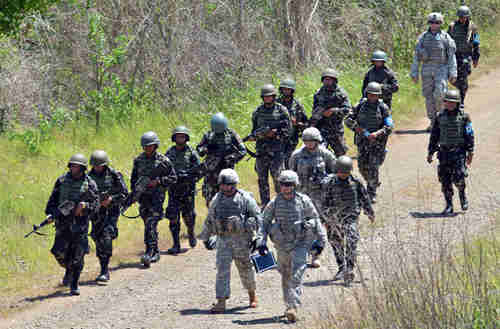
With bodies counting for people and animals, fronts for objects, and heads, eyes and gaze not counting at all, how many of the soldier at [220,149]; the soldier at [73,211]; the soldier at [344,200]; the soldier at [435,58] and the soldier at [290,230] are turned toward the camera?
5

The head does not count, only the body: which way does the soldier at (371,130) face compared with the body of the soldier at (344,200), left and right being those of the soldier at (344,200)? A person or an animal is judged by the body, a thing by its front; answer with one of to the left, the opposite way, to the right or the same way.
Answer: the same way

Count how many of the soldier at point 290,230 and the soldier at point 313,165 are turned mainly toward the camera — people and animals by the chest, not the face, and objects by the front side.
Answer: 2

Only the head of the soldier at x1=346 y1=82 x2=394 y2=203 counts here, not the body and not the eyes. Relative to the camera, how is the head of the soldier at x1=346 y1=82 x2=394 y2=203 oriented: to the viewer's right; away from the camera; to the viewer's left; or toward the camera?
toward the camera

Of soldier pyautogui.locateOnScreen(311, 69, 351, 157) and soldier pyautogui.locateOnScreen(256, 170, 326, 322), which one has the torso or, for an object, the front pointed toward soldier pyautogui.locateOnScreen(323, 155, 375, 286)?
soldier pyautogui.locateOnScreen(311, 69, 351, 157)

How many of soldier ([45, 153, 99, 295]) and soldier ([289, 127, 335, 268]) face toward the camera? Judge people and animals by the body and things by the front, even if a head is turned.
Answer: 2

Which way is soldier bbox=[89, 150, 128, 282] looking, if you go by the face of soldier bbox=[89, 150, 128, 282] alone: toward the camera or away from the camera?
toward the camera

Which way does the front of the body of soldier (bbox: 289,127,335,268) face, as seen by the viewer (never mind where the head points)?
toward the camera

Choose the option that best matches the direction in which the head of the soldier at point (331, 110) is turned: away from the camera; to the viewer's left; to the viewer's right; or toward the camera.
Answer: toward the camera

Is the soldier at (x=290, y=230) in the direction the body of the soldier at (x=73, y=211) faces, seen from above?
no

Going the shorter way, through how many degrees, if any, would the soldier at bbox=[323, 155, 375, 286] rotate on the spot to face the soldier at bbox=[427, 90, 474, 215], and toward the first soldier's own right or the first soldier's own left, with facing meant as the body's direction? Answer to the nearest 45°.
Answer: approximately 135° to the first soldier's own left

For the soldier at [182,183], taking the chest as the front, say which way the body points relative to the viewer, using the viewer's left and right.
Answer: facing the viewer

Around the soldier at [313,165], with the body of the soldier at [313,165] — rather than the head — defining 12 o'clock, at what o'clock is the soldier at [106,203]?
the soldier at [106,203] is roughly at 3 o'clock from the soldier at [313,165].

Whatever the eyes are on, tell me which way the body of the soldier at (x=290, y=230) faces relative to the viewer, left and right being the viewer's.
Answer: facing the viewer

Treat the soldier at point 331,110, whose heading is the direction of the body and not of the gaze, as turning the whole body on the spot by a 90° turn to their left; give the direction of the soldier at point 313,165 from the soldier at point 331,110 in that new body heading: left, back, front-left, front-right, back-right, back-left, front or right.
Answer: right

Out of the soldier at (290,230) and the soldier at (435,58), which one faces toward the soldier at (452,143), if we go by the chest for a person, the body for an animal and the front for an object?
the soldier at (435,58)

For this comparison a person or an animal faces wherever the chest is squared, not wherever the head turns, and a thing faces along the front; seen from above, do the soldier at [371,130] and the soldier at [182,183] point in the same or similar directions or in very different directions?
same or similar directions

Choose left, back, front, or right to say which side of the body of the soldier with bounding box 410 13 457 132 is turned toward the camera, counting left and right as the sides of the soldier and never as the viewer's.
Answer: front
